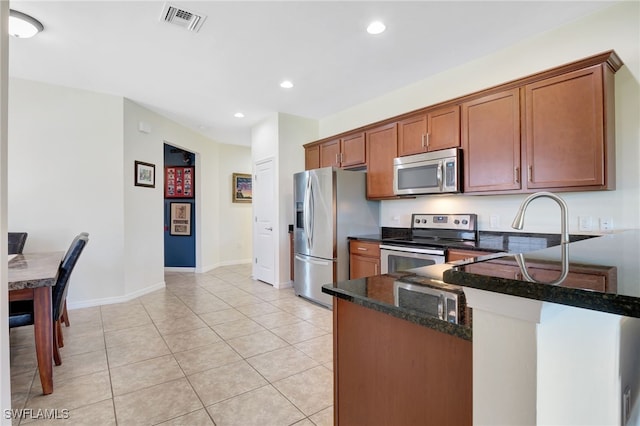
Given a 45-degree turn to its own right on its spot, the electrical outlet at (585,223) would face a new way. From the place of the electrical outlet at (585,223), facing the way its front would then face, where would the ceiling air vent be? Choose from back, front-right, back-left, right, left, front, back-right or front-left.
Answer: front

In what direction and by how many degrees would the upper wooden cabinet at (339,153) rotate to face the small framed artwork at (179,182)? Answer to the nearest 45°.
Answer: approximately 90° to its right

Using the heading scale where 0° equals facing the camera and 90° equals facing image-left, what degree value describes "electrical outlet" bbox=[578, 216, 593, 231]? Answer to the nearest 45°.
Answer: approximately 0°

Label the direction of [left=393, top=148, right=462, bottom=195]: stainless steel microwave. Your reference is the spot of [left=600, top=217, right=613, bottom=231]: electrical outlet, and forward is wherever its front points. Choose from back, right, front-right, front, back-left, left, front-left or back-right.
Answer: right

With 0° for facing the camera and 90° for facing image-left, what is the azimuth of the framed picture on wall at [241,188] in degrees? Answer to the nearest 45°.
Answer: approximately 45°

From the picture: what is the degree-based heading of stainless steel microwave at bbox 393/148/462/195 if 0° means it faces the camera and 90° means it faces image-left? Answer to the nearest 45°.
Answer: approximately 45°

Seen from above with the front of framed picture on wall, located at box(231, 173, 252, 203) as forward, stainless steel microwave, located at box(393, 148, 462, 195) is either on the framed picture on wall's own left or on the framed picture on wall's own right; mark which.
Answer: on the framed picture on wall's own left

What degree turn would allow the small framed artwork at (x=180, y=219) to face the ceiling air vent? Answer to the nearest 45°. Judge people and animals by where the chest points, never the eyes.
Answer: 0° — it already faces it

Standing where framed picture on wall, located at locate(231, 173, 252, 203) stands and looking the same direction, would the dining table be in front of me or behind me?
in front

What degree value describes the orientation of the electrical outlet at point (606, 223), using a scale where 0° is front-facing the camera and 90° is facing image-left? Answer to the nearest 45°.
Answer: approximately 0°
